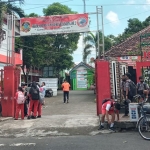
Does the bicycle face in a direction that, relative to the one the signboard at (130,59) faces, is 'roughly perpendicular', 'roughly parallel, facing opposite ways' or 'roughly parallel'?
roughly perpendicular

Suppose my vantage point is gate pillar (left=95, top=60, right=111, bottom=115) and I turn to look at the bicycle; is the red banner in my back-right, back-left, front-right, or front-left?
back-right

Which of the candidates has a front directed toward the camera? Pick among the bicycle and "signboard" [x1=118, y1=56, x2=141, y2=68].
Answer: the signboard

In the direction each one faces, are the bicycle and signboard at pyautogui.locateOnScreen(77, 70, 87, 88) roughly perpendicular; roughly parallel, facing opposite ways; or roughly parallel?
roughly perpendicular

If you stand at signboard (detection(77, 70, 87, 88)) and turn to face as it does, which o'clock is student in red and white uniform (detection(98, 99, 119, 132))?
The student in red and white uniform is roughly at 12 o'clock from the signboard.

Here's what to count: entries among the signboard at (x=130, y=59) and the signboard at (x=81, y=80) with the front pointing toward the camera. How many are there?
2

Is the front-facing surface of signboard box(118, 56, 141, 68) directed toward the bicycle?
yes

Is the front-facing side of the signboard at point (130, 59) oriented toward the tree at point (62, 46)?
no

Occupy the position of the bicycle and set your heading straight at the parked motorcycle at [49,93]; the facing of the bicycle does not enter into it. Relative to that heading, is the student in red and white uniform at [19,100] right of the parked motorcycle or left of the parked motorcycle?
left

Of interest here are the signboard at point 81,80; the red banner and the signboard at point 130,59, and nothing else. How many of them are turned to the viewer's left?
0

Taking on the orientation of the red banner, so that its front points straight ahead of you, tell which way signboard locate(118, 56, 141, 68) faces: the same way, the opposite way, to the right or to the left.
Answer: the same way

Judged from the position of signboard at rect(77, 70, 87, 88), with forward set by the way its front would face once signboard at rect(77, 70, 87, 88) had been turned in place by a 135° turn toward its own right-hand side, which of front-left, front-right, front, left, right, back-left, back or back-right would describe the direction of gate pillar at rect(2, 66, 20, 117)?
back-left

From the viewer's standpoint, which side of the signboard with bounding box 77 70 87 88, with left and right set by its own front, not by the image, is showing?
front

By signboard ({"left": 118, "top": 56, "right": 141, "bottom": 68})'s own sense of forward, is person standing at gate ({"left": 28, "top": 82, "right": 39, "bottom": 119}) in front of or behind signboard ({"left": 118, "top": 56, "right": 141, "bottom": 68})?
in front

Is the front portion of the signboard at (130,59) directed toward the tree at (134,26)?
no
